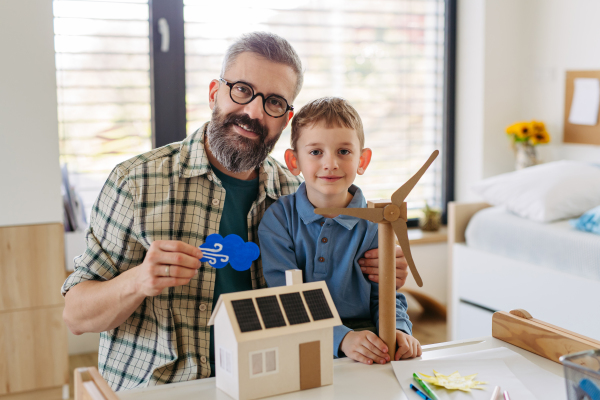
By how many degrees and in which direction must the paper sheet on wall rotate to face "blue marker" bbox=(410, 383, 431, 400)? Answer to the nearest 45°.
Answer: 0° — it already faces it

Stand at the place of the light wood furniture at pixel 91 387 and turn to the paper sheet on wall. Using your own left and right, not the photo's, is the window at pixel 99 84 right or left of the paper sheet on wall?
left

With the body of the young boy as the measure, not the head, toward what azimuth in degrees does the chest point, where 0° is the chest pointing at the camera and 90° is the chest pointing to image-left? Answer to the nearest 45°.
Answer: approximately 0°

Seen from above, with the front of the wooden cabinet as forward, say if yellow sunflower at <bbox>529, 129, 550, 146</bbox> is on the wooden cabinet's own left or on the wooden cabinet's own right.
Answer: on the wooden cabinet's own left

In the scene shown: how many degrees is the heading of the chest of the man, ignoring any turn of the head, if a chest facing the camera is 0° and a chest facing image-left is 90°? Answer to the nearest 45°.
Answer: approximately 315°

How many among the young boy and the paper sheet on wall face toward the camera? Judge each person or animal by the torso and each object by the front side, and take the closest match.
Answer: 2

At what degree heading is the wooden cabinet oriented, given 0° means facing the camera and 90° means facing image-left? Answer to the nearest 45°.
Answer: approximately 0°

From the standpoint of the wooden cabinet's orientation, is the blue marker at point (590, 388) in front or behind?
in front

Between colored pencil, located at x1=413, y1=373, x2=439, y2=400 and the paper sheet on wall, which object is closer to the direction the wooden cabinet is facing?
the colored pencil
